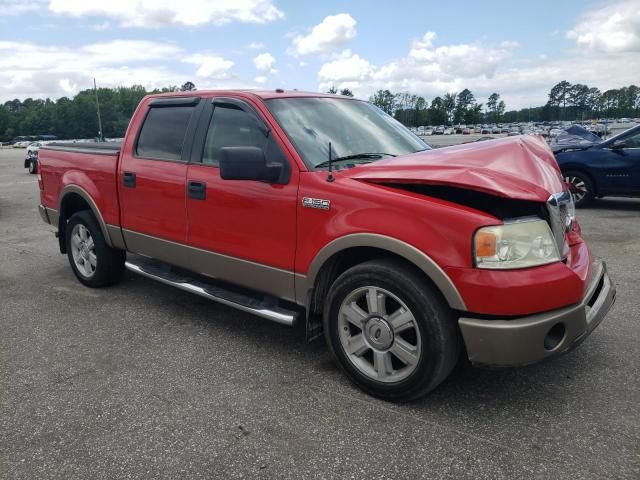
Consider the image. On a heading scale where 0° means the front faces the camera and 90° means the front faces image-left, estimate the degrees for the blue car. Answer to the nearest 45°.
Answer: approximately 90°

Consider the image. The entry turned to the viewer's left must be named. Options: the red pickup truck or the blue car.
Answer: the blue car

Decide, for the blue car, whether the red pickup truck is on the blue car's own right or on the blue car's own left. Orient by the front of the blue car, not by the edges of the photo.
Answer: on the blue car's own left

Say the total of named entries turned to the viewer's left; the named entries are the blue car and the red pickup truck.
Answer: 1

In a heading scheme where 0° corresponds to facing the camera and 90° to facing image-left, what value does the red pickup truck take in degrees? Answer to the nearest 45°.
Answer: approximately 315°

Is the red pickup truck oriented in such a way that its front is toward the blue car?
no

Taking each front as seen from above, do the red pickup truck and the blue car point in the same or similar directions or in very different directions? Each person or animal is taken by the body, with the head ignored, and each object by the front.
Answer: very different directions
